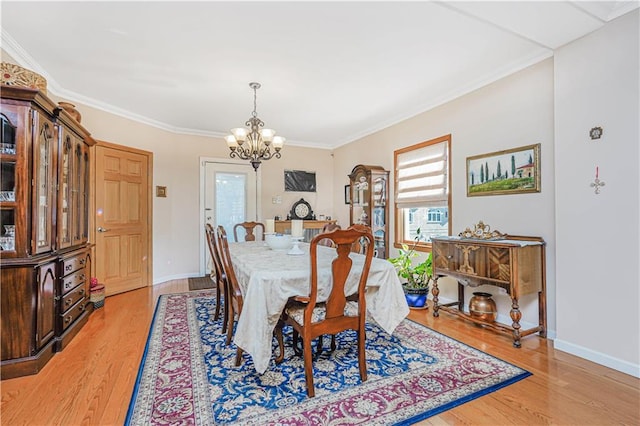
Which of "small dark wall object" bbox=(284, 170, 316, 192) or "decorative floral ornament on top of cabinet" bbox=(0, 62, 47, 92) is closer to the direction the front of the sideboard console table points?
the decorative floral ornament on top of cabinet

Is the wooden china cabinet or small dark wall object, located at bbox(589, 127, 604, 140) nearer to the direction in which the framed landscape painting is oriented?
the wooden china cabinet

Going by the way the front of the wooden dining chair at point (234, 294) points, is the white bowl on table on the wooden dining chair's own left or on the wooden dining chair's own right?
on the wooden dining chair's own left

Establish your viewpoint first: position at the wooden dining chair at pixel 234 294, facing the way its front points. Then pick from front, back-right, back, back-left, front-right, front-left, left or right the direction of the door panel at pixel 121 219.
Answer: back-left

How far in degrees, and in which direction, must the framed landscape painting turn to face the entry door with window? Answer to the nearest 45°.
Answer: approximately 45° to its right

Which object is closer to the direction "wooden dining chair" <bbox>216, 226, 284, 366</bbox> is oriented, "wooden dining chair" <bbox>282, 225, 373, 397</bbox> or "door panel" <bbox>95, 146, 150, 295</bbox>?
the wooden dining chair

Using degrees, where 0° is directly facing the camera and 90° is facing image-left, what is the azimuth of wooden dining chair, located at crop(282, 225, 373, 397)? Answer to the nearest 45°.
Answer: approximately 135°

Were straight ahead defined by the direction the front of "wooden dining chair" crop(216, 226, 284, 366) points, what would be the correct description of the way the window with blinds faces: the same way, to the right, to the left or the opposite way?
the opposite way

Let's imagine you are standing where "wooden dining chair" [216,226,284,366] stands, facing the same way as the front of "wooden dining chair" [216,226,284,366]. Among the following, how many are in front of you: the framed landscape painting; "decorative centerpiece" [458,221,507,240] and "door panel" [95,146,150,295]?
2

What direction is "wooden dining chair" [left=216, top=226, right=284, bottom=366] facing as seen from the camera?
to the viewer's right

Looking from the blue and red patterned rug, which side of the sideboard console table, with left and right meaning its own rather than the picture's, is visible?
front

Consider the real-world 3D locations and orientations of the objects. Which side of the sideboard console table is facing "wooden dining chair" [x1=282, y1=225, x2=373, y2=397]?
front

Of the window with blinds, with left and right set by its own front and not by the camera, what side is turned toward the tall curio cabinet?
right

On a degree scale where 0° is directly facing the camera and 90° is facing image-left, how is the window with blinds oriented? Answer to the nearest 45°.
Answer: approximately 45°

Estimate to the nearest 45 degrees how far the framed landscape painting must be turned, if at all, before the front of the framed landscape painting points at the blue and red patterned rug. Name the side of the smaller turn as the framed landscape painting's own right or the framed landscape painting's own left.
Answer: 0° — it already faces it

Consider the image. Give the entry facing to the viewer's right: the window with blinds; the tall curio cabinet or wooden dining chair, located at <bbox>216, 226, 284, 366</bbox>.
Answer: the wooden dining chair
